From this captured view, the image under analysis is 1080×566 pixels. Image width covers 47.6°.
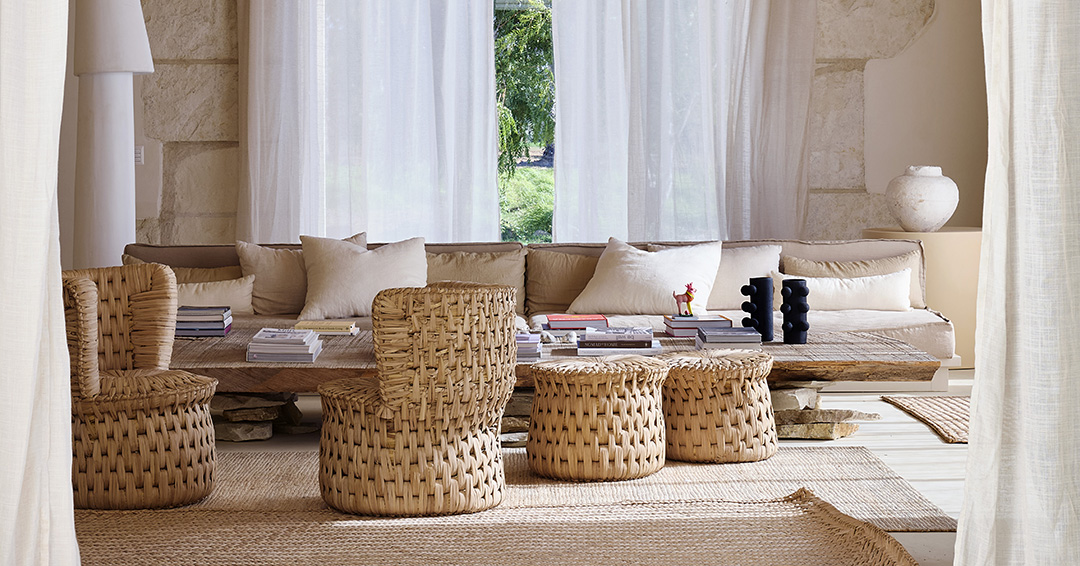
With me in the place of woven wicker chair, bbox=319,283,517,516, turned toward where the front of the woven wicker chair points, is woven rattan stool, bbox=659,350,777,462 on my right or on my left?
on my right

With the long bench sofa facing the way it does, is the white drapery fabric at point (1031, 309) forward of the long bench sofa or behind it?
forward

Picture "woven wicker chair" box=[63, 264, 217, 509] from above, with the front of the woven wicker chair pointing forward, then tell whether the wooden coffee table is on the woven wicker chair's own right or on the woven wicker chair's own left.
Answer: on the woven wicker chair's own left

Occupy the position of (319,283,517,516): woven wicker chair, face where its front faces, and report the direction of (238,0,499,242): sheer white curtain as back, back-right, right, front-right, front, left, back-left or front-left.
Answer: front-right

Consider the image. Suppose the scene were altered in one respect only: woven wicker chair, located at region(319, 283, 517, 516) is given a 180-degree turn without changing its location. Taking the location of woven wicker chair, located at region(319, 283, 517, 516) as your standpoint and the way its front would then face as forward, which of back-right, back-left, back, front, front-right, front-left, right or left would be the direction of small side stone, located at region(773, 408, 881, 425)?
left

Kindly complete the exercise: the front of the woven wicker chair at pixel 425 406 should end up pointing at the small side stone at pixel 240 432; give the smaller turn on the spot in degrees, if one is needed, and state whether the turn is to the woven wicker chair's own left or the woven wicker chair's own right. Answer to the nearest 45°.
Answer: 0° — it already faces it

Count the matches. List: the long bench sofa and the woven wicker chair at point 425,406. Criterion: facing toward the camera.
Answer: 1

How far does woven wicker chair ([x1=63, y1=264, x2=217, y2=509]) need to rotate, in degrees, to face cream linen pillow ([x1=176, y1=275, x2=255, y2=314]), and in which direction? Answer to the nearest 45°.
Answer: approximately 135° to its left

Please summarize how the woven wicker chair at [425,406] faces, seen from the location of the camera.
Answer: facing away from the viewer and to the left of the viewer

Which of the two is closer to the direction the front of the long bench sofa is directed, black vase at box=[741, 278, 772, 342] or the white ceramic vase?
the black vase

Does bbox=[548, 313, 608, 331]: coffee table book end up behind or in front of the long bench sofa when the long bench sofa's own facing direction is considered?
in front

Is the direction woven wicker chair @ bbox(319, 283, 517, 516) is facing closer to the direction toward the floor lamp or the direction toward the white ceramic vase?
the floor lamp

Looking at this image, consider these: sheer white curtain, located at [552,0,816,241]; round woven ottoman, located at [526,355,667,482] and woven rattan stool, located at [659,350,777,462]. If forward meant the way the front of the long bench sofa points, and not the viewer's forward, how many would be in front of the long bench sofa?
2
